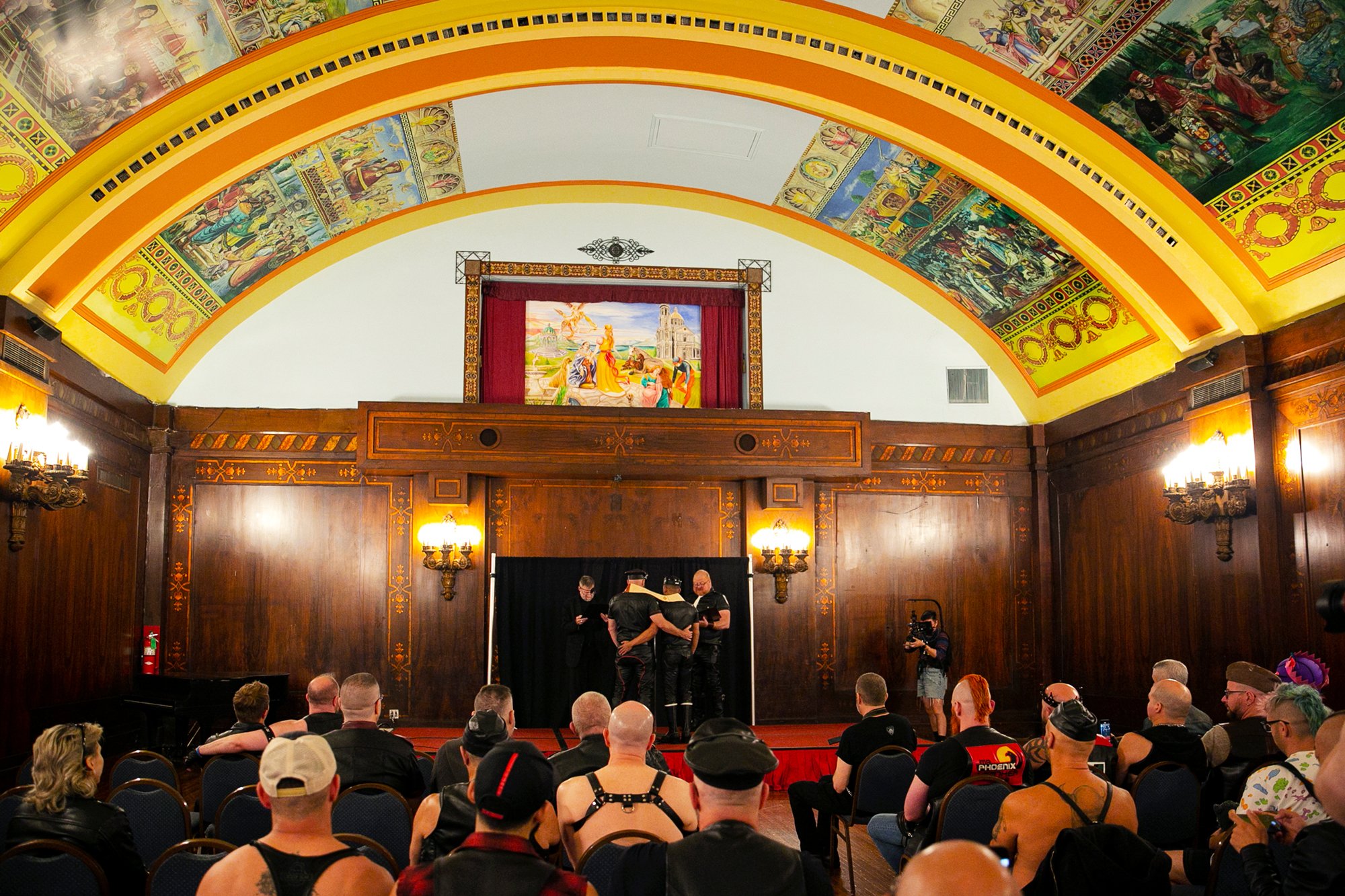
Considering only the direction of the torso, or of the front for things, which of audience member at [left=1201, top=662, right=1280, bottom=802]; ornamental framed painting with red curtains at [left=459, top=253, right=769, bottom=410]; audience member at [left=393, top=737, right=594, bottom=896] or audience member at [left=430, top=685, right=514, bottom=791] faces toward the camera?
the ornamental framed painting with red curtains

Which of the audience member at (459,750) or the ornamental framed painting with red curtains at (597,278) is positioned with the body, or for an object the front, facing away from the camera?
the audience member

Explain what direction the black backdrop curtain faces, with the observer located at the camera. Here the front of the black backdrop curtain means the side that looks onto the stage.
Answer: facing the viewer

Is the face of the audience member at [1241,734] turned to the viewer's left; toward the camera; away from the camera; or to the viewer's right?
to the viewer's left

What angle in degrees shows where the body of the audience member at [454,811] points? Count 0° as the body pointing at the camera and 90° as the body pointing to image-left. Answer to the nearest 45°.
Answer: approximately 180°

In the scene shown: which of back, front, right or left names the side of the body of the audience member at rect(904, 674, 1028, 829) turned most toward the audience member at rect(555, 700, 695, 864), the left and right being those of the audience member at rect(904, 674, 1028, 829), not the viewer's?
left

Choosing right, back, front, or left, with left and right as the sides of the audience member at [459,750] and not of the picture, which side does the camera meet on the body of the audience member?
back

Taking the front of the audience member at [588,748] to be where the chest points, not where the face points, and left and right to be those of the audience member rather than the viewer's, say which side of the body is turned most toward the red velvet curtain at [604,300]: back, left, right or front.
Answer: front

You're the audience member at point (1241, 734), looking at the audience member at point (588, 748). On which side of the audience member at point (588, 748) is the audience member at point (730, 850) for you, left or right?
left

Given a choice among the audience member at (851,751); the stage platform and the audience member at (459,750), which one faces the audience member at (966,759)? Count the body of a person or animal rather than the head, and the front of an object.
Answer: the stage platform

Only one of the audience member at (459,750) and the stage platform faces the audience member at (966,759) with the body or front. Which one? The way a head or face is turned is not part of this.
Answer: the stage platform

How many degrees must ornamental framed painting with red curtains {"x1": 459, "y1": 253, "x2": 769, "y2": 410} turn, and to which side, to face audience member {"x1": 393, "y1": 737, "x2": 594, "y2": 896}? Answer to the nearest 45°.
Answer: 0° — it already faces them

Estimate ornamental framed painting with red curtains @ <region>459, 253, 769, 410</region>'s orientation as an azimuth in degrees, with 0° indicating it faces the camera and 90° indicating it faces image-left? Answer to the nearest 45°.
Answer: approximately 0°

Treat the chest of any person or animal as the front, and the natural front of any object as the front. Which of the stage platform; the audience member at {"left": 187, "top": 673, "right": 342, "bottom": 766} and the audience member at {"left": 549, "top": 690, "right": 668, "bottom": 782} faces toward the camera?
the stage platform

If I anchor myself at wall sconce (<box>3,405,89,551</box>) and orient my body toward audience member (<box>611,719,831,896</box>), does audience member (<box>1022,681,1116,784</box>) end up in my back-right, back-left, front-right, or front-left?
front-left

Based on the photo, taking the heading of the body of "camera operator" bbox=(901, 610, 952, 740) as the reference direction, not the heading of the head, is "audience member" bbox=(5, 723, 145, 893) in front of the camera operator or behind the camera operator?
in front

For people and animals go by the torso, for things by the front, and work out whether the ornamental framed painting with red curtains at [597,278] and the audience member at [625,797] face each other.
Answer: yes

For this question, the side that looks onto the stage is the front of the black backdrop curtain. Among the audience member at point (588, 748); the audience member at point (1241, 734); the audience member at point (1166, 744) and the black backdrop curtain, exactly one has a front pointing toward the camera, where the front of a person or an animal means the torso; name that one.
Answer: the black backdrop curtain

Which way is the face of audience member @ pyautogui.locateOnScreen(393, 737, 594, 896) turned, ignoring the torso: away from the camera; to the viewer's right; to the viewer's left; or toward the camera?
away from the camera

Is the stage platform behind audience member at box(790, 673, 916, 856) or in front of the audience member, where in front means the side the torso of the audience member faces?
in front

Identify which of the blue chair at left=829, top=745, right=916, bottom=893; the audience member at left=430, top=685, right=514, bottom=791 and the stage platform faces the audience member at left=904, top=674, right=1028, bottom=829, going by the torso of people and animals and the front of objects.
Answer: the stage platform
